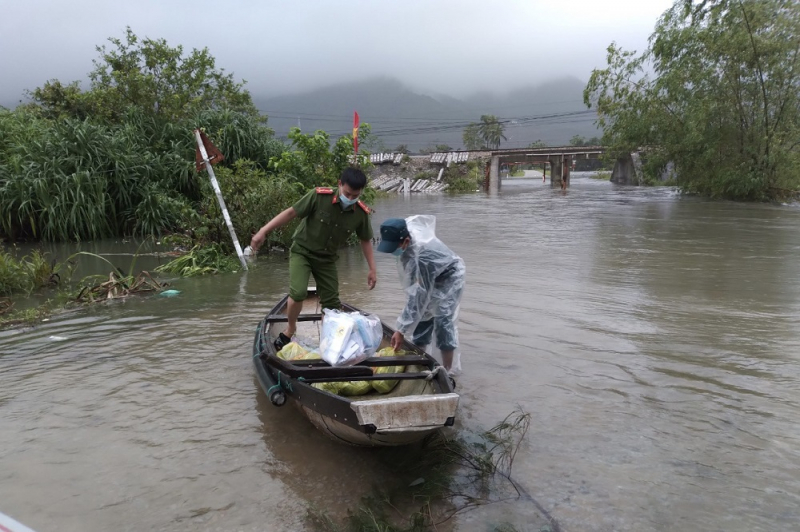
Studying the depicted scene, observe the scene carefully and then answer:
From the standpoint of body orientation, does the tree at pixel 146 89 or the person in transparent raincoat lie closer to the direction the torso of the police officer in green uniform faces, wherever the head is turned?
the person in transparent raincoat

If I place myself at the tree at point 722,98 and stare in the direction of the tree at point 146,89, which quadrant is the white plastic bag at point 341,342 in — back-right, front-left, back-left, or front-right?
front-left

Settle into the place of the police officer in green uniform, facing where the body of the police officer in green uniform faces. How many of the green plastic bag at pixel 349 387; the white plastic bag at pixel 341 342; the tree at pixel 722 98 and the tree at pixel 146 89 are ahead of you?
2

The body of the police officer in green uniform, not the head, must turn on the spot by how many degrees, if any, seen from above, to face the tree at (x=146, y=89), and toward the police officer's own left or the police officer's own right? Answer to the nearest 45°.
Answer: approximately 180°

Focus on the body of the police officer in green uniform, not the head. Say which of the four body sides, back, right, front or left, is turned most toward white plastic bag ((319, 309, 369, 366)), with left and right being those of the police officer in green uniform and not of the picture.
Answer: front

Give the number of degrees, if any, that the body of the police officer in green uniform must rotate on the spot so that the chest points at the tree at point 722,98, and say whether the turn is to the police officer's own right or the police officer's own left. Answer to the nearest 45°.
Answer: approximately 135° to the police officer's own left

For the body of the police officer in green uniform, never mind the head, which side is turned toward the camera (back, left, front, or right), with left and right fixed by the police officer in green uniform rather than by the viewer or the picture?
front

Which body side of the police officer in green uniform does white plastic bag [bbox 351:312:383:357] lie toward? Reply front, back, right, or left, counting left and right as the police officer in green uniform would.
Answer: front

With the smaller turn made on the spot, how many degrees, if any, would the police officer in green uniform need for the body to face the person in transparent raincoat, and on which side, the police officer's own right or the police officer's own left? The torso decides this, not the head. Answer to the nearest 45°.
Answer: approximately 45° to the police officer's own left

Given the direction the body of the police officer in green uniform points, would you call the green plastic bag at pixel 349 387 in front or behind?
in front
